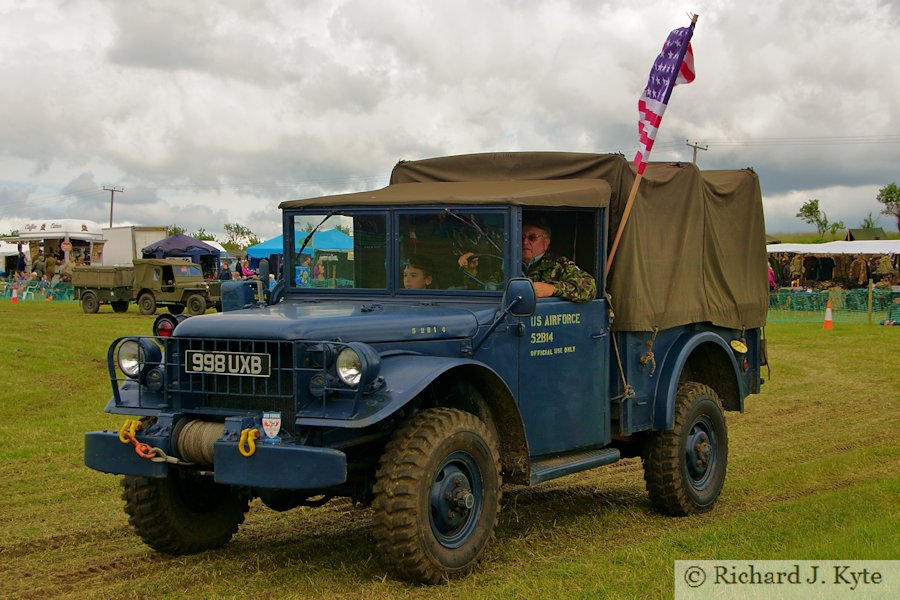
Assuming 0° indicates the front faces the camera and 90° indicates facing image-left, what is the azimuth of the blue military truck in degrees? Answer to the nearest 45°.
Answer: approximately 45°

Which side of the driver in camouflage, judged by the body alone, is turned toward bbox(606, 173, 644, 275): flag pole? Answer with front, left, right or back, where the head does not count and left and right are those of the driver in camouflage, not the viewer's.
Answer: back

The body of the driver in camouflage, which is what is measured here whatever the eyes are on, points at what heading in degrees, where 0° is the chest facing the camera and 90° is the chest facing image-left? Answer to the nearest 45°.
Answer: approximately 45°

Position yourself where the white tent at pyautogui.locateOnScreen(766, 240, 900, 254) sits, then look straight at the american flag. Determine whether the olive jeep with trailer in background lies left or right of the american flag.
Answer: right

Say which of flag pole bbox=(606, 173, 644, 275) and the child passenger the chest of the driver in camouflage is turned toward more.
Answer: the child passenger

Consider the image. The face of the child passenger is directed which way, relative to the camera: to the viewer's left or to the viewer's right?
to the viewer's left
